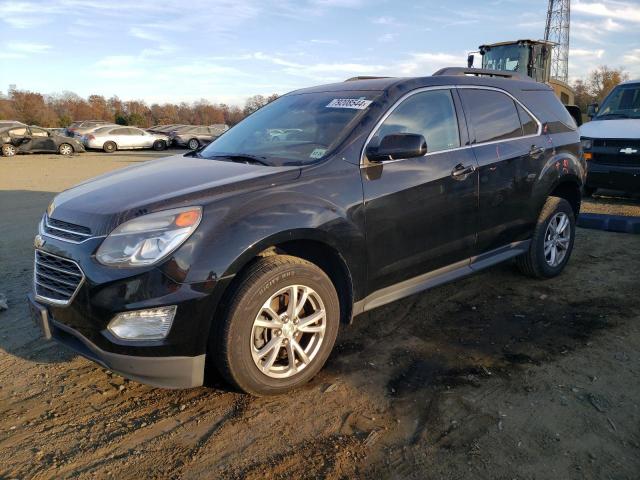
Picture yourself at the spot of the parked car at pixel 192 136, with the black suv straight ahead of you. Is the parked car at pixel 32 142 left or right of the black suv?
right

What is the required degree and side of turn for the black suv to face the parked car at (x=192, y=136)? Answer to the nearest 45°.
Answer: approximately 135° to its right

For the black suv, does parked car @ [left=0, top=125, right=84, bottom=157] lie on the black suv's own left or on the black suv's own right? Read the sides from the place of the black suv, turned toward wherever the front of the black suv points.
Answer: on the black suv's own right

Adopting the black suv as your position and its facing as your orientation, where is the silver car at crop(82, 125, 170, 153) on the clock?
The silver car is roughly at 4 o'clock from the black suv.
